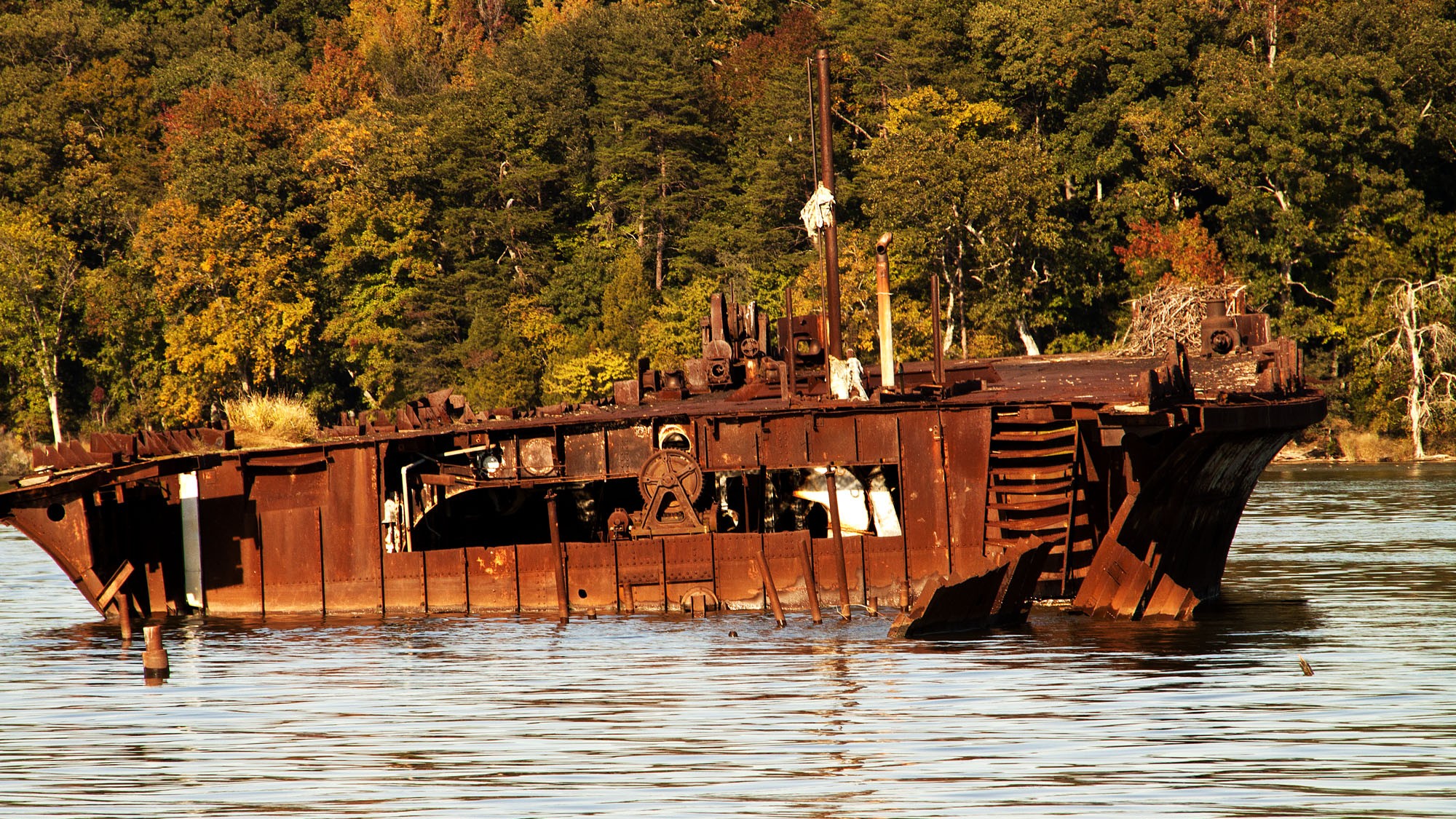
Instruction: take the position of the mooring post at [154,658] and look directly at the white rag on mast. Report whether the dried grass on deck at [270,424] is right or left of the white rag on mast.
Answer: left

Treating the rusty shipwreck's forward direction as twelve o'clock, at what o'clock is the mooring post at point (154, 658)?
The mooring post is roughly at 5 o'clock from the rusty shipwreck.

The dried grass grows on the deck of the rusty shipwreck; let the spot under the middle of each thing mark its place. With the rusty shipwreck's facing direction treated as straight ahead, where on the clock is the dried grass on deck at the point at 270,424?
The dried grass on deck is roughly at 7 o'clock from the rusty shipwreck.

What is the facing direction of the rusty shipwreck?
to the viewer's right
